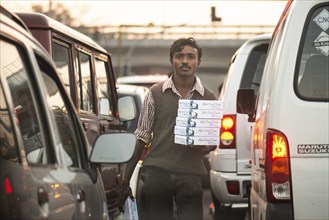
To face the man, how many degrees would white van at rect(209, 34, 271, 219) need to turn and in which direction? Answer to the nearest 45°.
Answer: approximately 180°

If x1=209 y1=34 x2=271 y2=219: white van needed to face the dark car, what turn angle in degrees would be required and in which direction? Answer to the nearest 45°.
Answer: approximately 135° to its left

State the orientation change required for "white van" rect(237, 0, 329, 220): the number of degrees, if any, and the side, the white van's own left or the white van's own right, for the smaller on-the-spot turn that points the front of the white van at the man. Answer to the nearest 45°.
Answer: approximately 45° to the white van's own left

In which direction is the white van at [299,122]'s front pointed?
away from the camera

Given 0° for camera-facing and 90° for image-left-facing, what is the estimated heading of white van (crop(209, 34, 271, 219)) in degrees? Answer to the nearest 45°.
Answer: approximately 180°

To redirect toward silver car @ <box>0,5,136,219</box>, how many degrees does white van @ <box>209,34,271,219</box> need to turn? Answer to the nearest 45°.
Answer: approximately 180°

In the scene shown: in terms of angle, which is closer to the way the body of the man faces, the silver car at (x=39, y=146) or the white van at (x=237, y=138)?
the silver car
